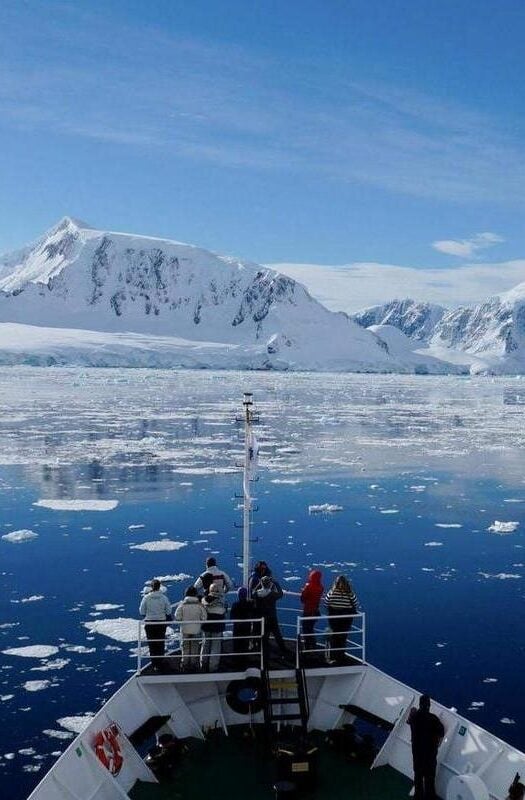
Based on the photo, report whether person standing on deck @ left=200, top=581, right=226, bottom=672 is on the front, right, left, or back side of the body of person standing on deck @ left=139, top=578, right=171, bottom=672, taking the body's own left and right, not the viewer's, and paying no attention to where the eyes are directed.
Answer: right

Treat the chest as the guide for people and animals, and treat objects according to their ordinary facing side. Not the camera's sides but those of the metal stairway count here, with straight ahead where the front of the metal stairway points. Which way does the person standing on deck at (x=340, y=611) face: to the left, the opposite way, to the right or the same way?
the opposite way

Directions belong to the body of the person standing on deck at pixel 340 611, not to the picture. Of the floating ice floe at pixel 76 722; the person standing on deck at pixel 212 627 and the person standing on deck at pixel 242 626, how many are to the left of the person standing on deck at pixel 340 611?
3

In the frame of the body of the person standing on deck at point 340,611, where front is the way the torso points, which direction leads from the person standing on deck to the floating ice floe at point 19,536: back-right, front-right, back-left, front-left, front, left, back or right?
front-left

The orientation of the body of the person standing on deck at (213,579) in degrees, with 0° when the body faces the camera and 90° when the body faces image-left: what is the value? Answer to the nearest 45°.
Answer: approximately 180°

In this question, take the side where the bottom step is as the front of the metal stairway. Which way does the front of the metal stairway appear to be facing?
toward the camera

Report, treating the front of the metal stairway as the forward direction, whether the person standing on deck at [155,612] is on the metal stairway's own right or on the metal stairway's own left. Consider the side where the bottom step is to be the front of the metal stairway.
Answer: on the metal stairway's own right

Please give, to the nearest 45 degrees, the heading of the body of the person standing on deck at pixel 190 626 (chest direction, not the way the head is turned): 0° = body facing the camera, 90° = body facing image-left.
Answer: approximately 180°

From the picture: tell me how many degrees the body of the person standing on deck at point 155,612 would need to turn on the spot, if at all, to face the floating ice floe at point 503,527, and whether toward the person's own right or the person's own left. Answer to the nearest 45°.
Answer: approximately 45° to the person's own right

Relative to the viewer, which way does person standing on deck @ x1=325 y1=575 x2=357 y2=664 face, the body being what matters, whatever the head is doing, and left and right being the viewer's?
facing away from the viewer

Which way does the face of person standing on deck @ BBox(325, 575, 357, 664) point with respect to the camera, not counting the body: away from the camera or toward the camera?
away from the camera

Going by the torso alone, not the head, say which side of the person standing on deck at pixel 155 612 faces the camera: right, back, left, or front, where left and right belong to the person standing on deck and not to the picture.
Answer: back

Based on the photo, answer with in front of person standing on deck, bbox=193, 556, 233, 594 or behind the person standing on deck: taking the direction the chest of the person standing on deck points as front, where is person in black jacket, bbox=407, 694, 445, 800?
behind

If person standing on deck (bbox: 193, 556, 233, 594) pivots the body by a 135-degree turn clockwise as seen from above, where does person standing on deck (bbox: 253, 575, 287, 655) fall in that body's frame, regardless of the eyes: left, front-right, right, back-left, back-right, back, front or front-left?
front

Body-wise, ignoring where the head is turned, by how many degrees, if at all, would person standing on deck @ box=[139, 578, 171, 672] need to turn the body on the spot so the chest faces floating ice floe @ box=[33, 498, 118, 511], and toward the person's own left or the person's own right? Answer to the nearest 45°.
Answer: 0° — they already face it
